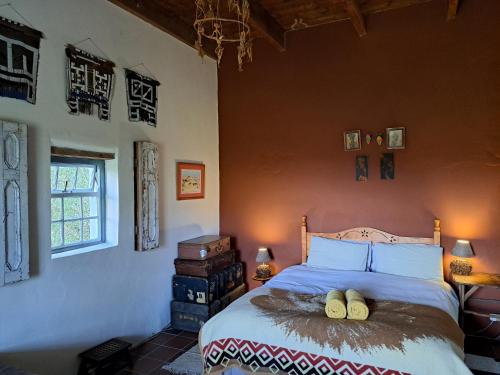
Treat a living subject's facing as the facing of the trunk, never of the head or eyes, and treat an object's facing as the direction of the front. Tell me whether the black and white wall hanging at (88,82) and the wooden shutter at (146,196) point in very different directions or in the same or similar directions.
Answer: same or similar directions

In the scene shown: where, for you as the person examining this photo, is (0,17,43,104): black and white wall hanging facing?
facing the viewer and to the right of the viewer

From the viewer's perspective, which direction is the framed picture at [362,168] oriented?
toward the camera

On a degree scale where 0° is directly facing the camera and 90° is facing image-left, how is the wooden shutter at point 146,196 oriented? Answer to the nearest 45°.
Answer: approximately 315°

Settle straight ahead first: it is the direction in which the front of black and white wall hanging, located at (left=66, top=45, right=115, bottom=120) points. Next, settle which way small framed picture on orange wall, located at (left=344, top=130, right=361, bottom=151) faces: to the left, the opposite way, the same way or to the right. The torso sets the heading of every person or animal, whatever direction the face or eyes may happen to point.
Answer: to the right

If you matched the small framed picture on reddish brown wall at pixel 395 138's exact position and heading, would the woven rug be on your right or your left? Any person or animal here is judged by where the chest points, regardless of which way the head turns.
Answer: on your right

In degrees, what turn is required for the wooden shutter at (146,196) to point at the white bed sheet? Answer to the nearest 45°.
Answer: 0° — it already faces it

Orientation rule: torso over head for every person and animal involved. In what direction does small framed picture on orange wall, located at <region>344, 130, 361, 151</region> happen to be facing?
toward the camera

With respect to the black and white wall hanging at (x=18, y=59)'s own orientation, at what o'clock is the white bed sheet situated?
The white bed sheet is roughly at 11 o'clock from the black and white wall hanging.

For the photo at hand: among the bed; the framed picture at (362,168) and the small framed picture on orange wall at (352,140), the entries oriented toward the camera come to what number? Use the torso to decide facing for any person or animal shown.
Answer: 3

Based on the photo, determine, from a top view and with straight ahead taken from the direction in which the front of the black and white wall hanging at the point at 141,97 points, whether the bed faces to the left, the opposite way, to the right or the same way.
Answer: to the right
